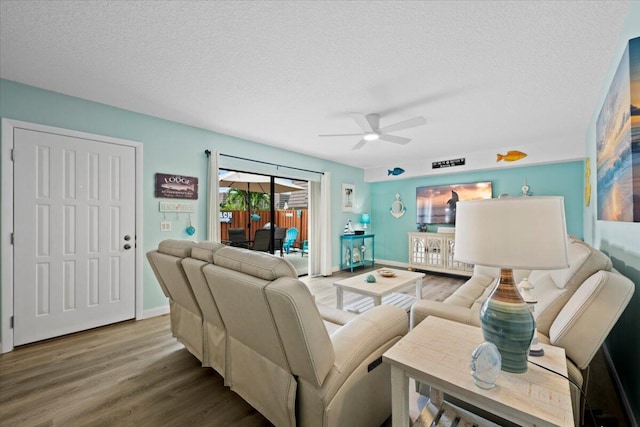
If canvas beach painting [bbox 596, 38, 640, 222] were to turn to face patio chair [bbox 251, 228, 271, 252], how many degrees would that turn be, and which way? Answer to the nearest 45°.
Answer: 0° — it already faces it

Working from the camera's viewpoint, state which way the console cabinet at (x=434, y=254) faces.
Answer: facing the viewer and to the left of the viewer

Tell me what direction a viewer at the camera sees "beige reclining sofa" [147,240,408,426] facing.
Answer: facing away from the viewer and to the right of the viewer

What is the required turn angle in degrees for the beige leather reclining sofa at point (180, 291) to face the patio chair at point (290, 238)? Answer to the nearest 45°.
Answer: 0° — it already faces it

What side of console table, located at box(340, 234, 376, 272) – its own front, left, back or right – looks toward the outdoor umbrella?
right

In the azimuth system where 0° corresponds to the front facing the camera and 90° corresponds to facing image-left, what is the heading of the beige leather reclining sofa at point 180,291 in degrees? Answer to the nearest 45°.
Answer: approximately 225°

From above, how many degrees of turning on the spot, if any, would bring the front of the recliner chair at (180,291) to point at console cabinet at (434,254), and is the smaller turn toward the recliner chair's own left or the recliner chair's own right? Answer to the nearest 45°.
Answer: approximately 45° to the recliner chair's own right

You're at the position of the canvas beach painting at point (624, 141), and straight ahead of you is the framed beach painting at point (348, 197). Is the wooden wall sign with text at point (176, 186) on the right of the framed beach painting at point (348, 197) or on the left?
left

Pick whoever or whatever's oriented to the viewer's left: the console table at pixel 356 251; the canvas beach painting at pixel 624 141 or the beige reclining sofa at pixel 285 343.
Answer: the canvas beach painting

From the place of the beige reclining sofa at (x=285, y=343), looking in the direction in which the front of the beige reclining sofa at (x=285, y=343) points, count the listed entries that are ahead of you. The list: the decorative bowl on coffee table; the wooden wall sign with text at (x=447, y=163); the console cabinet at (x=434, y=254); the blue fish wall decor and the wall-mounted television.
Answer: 5

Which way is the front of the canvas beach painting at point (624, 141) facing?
to the viewer's left

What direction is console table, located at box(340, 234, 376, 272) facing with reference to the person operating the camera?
facing the viewer and to the right of the viewer

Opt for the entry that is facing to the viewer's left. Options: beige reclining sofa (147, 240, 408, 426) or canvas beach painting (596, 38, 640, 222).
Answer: the canvas beach painting

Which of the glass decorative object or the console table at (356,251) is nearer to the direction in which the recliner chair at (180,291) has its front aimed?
the console table

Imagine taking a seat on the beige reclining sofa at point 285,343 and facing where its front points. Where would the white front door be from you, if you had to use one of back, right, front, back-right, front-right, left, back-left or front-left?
left

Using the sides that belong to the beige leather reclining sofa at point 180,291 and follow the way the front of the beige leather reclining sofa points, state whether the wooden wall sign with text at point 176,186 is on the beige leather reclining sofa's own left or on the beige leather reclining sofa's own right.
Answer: on the beige leather reclining sofa's own left
